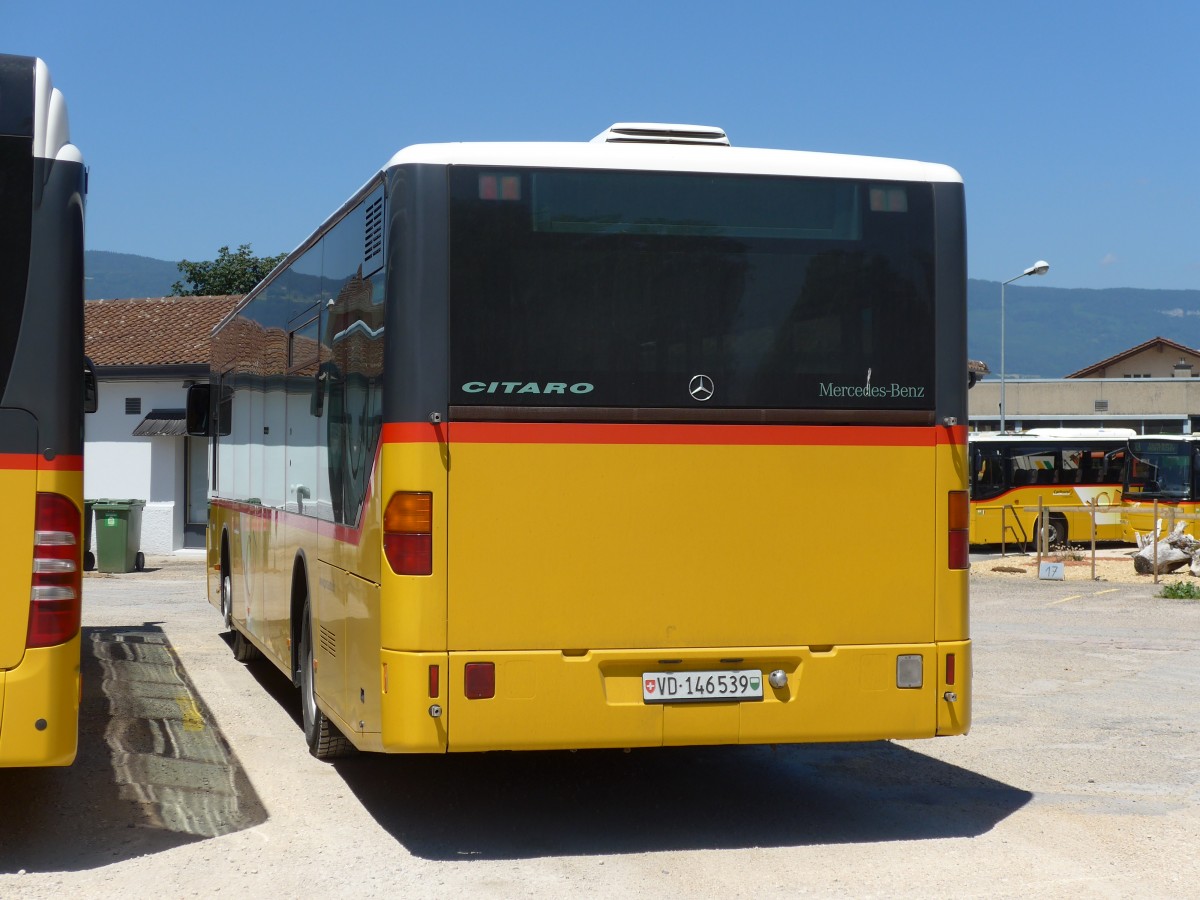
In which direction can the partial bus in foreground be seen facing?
away from the camera

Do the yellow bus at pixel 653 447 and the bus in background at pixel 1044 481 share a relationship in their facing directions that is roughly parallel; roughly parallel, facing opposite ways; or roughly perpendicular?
roughly perpendicular

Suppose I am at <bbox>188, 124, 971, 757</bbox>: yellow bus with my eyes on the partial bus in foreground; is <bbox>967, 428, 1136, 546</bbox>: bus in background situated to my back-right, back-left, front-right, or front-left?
back-right

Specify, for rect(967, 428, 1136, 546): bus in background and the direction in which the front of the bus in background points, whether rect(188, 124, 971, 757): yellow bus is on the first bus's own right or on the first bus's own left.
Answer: on the first bus's own left

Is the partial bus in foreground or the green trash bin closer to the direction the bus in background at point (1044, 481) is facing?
the green trash bin

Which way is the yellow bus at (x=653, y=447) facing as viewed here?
away from the camera

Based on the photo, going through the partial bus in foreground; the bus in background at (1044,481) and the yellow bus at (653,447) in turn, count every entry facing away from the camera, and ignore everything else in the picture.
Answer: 2

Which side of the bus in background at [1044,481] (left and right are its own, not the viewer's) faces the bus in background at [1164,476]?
back

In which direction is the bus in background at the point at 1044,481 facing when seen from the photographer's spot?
facing to the left of the viewer

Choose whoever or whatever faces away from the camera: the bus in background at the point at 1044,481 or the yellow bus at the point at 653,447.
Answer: the yellow bus

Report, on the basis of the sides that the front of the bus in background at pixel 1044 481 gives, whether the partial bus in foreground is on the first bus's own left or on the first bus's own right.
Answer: on the first bus's own left

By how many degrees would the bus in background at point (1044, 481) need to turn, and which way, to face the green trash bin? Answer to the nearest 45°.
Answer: approximately 45° to its left
